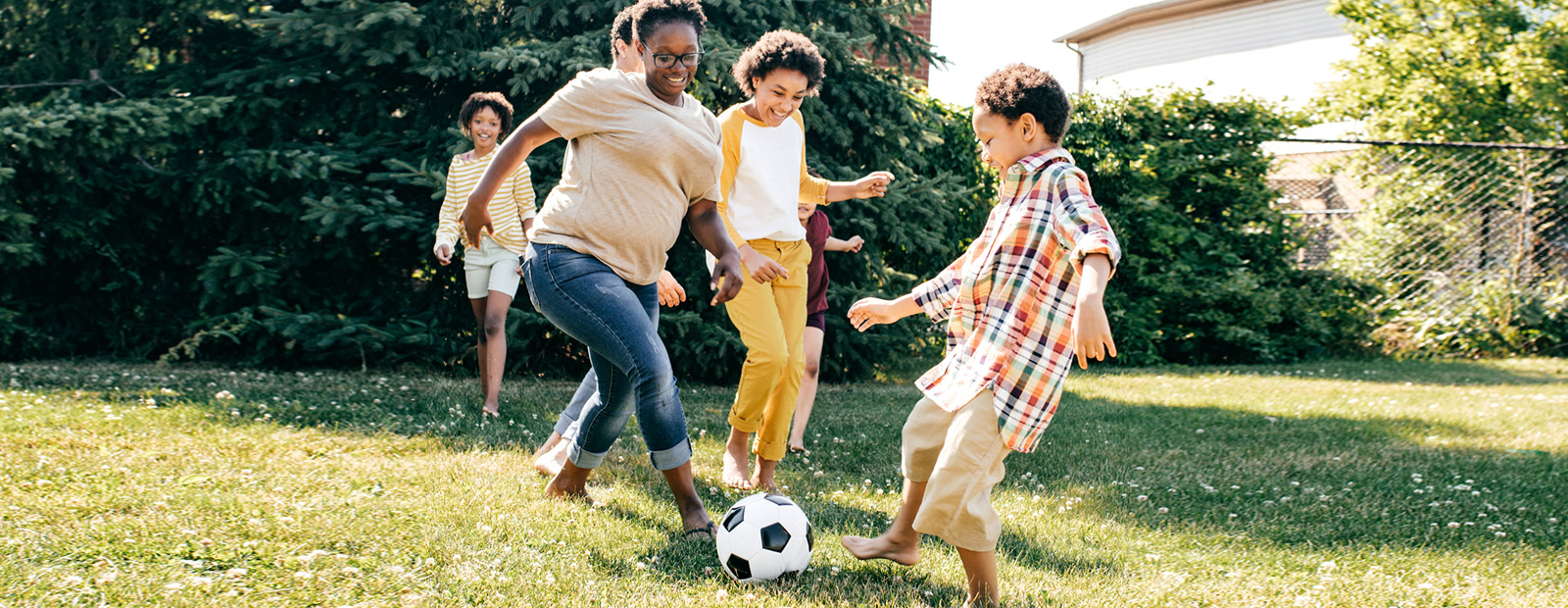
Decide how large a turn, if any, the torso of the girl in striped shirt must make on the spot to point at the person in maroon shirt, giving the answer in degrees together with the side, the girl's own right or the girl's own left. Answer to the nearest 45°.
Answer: approximately 45° to the girl's own left

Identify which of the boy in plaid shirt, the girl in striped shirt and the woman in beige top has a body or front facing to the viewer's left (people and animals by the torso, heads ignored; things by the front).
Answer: the boy in plaid shirt

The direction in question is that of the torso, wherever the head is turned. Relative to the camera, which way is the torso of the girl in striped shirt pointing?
toward the camera

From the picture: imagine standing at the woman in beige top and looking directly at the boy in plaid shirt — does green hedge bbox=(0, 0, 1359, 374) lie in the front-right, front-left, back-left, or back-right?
back-left

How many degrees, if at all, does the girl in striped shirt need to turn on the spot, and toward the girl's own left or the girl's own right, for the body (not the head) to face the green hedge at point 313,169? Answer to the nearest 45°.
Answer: approximately 135° to the girl's own right

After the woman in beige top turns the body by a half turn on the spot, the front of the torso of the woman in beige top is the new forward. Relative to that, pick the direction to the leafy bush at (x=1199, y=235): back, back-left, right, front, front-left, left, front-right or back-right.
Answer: right

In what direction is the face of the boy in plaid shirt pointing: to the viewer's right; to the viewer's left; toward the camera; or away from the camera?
to the viewer's left

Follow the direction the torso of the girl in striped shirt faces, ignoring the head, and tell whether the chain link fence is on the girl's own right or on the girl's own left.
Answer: on the girl's own left

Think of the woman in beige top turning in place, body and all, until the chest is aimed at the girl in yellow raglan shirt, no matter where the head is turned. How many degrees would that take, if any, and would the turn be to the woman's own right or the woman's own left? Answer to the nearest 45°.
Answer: approximately 90° to the woman's own left

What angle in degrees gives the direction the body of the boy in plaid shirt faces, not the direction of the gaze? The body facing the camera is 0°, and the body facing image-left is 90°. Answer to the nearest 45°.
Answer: approximately 90°

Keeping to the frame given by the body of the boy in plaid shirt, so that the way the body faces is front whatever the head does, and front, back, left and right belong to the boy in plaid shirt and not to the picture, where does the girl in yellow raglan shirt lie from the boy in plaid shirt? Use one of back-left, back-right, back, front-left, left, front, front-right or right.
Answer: front-right

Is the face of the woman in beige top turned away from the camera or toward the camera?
toward the camera

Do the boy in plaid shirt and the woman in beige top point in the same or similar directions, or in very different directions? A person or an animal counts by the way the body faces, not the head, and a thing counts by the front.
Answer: very different directions

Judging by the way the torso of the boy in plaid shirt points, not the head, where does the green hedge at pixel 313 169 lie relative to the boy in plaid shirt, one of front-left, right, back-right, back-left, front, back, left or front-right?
front-right

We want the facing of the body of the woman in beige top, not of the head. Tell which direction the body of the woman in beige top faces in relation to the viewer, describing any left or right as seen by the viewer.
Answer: facing the viewer and to the right of the viewer

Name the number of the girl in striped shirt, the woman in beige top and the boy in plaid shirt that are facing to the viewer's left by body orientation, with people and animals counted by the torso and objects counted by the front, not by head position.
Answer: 1
